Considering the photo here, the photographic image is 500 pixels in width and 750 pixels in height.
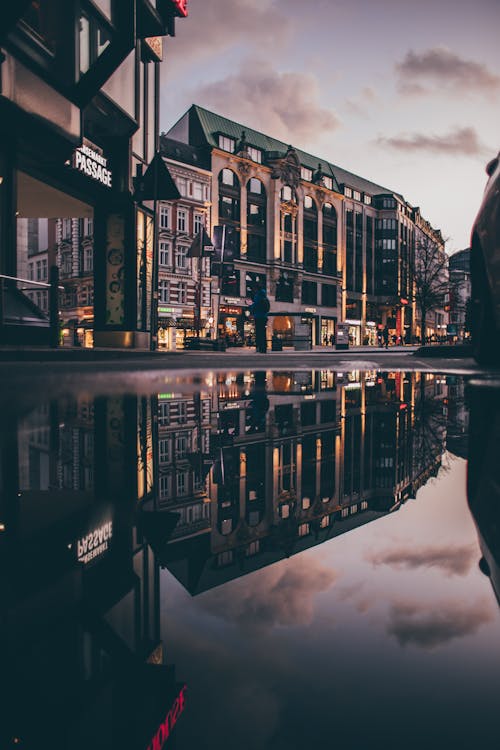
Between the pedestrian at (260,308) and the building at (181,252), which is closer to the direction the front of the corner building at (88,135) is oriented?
the pedestrian

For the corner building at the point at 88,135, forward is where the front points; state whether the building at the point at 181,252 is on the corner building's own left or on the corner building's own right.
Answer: on the corner building's own left

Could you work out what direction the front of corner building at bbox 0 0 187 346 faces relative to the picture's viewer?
facing the viewer and to the right of the viewer

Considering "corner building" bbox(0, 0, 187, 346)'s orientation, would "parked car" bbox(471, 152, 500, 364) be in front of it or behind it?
in front
